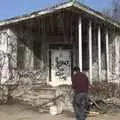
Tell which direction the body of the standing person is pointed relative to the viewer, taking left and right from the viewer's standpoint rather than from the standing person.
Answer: facing away from the viewer and to the left of the viewer
